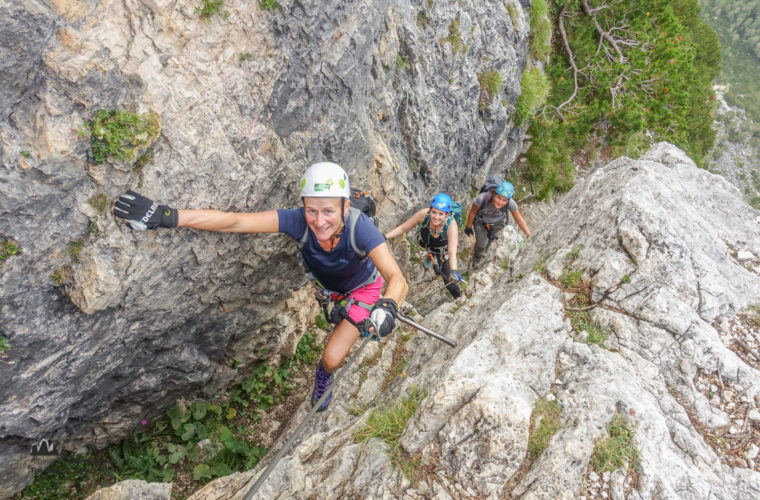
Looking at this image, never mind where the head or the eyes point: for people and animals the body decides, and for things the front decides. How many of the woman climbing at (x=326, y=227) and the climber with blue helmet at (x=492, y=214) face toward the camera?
2

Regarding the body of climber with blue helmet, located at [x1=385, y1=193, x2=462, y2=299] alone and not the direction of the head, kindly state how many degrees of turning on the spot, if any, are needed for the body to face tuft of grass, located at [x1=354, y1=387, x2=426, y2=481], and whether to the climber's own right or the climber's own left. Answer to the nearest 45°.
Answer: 0° — they already face it

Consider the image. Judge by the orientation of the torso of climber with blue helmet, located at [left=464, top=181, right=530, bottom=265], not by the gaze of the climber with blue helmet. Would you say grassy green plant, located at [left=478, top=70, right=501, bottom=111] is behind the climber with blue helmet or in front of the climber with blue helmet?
behind

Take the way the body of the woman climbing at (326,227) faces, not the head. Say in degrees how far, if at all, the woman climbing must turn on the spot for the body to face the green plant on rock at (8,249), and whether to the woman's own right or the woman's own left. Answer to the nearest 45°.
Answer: approximately 90° to the woman's own right

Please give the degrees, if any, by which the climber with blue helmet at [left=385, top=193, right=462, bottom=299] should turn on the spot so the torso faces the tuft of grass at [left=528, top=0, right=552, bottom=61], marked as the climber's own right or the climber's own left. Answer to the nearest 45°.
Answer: approximately 135° to the climber's own left

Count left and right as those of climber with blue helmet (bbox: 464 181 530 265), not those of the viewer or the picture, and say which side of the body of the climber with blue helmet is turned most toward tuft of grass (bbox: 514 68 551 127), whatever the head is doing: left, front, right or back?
back
